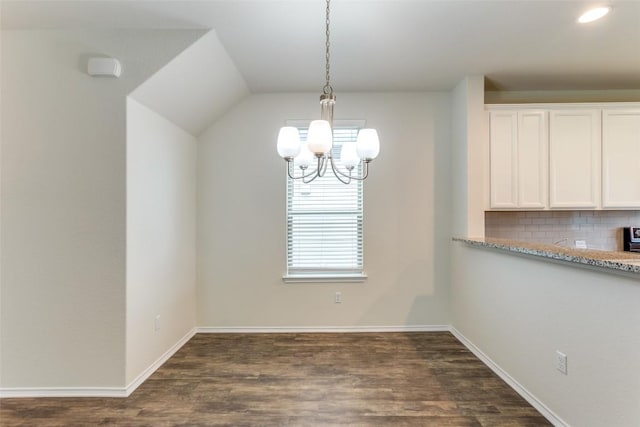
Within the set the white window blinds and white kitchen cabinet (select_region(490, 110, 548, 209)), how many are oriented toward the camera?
2

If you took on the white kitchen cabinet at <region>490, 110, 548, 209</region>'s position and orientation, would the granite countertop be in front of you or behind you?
in front

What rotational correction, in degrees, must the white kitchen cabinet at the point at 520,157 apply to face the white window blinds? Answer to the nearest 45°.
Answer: approximately 90° to its right

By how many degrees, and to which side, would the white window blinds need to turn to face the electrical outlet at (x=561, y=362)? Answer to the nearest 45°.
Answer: approximately 45° to its left

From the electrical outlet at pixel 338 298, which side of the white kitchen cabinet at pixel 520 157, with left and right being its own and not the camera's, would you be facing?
right

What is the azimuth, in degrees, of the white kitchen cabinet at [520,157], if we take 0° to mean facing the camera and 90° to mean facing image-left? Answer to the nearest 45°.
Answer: approximately 0°

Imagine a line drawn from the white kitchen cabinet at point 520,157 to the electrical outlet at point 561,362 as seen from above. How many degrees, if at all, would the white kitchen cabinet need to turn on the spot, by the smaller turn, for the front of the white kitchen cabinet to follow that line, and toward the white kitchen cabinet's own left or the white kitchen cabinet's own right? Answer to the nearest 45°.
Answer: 0° — it already faces it
